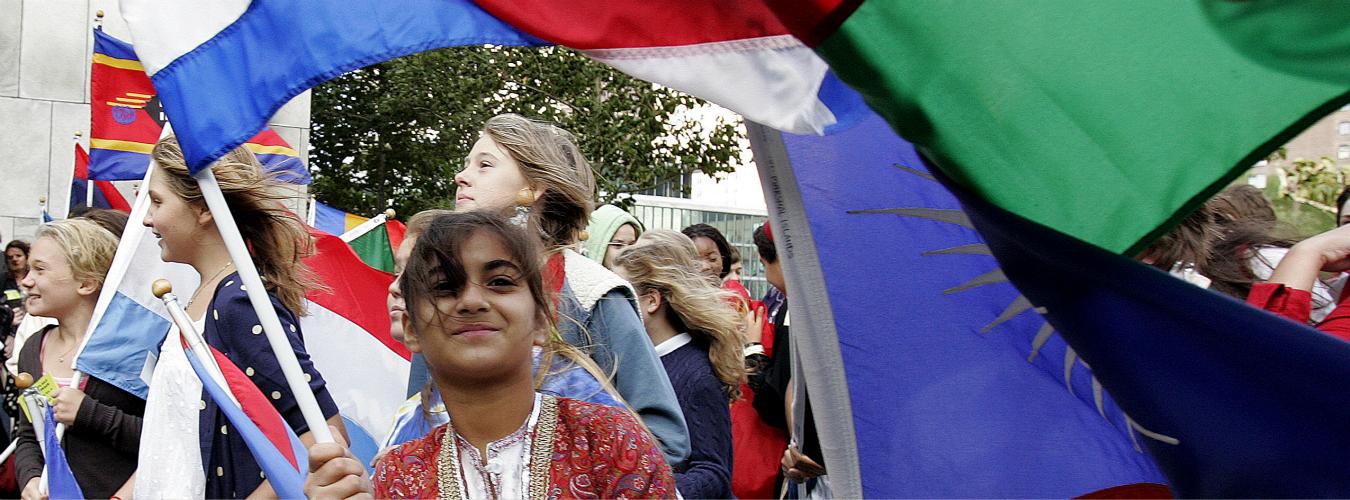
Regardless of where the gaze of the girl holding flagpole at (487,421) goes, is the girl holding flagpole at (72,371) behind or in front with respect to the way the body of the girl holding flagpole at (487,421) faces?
behind

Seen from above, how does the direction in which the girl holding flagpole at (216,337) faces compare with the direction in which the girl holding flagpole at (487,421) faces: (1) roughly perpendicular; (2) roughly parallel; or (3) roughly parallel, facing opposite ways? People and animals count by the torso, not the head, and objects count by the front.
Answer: roughly perpendicular

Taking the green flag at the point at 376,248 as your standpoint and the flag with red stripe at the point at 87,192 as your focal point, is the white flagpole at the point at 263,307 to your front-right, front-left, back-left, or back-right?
back-left

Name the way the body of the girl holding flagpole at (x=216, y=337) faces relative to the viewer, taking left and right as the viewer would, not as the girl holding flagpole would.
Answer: facing to the left of the viewer

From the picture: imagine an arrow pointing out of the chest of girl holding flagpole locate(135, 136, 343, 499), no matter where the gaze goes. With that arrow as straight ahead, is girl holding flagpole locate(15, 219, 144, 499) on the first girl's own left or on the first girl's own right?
on the first girl's own right

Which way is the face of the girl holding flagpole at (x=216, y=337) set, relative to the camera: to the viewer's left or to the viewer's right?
to the viewer's left

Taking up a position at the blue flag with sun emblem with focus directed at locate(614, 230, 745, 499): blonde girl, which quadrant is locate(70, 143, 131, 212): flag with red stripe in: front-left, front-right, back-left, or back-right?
front-left

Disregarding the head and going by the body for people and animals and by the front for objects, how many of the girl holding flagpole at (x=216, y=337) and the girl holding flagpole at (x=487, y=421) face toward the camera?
1

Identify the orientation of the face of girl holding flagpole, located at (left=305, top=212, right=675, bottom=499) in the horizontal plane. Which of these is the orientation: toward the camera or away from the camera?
toward the camera

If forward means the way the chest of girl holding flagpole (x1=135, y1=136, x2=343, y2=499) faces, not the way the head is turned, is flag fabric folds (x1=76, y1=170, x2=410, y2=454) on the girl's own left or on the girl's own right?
on the girl's own right

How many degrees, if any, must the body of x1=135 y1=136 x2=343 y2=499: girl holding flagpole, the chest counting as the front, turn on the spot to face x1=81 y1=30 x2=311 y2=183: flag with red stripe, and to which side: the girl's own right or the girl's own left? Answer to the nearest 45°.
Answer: approximately 90° to the girl's own right

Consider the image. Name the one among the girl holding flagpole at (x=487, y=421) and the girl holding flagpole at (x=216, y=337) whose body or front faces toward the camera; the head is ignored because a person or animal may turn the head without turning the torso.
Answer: the girl holding flagpole at (x=487, y=421)

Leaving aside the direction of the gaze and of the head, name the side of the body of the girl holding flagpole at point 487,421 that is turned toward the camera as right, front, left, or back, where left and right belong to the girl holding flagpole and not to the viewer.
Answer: front
